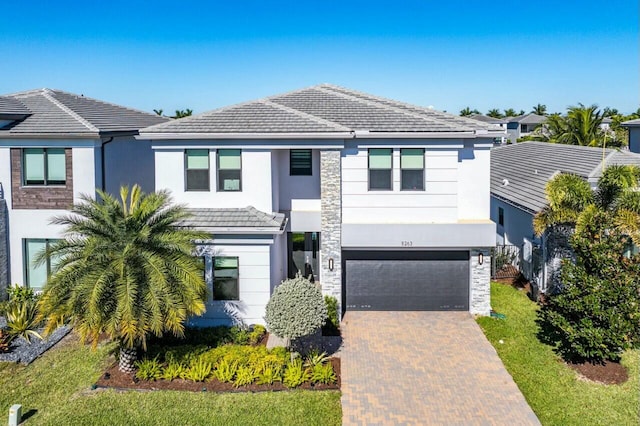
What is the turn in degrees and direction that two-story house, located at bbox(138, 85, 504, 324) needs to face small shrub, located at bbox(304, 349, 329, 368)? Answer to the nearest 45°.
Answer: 0° — it already faces it

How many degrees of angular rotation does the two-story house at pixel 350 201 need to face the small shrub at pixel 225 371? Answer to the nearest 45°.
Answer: approximately 45° to its right

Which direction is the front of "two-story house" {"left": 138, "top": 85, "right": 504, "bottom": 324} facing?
toward the camera

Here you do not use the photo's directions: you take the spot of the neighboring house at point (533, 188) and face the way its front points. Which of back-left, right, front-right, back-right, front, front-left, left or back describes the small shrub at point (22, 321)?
right

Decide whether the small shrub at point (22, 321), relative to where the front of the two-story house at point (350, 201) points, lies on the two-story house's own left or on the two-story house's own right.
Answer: on the two-story house's own right

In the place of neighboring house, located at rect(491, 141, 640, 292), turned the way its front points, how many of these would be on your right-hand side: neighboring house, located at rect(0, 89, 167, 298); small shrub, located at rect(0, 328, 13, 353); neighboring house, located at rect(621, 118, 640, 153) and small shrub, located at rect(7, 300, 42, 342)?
3

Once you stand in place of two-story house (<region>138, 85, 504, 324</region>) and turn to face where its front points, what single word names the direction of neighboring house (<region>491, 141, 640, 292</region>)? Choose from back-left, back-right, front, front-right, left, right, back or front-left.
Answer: back-left

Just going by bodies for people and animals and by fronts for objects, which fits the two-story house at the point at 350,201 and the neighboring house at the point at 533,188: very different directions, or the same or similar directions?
same or similar directions

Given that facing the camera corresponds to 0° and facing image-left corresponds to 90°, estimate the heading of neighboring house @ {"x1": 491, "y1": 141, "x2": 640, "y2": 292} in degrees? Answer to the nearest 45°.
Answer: approximately 315°

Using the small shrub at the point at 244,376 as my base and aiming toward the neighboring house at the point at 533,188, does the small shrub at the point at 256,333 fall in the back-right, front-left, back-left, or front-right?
front-left

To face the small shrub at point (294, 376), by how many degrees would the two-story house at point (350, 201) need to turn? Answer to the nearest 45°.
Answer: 0° — it already faces it

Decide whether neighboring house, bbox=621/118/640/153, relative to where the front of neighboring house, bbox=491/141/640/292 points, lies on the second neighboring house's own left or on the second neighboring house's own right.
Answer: on the second neighboring house's own left

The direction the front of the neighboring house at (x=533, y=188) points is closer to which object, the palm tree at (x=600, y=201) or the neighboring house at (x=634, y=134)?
the palm tree

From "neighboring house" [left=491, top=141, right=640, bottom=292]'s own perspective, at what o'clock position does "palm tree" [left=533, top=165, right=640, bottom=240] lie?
The palm tree is roughly at 1 o'clock from the neighboring house.

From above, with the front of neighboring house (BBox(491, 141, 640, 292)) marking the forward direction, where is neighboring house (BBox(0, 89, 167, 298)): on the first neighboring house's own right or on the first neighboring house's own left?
on the first neighboring house's own right

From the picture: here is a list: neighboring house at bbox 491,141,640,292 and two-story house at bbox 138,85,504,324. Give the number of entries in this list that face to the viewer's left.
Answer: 0
